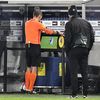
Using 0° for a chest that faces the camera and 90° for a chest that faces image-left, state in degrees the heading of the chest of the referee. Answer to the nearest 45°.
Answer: approximately 225°

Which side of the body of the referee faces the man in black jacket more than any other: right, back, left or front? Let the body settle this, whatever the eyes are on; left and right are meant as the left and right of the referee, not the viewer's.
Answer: right
